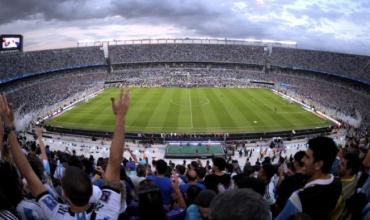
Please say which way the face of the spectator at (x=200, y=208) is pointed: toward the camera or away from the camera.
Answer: away from the camera

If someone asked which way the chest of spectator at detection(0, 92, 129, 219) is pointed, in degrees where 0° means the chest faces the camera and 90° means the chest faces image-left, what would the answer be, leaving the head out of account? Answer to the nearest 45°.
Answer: approximately 180°

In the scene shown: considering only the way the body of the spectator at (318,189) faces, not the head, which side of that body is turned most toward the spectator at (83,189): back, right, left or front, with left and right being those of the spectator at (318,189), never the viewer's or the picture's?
left

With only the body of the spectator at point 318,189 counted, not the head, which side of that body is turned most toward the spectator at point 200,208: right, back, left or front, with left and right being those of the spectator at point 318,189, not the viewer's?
left

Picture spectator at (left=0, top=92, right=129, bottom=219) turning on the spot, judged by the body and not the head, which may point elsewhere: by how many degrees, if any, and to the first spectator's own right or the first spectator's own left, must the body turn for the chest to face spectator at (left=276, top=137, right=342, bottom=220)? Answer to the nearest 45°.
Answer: approximately 90° to the first spectator's own right

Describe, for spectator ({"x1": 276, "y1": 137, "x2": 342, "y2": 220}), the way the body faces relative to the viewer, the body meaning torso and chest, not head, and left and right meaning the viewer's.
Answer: facing away from the viewer and to the left of the viewer
